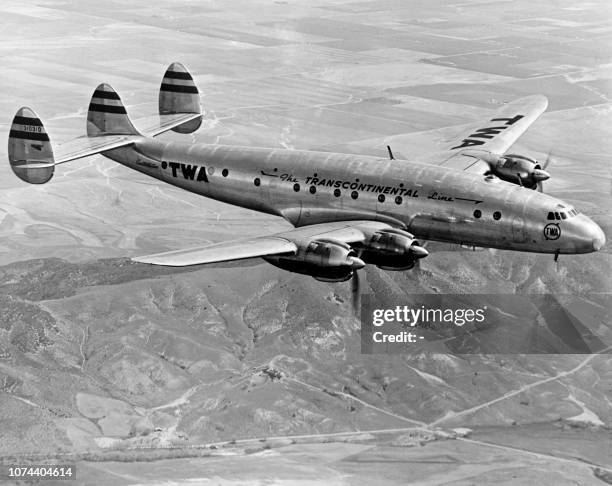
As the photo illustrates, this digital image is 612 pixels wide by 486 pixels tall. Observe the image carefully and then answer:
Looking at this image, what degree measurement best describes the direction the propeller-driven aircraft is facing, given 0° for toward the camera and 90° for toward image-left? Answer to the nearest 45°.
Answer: approximately 315°
